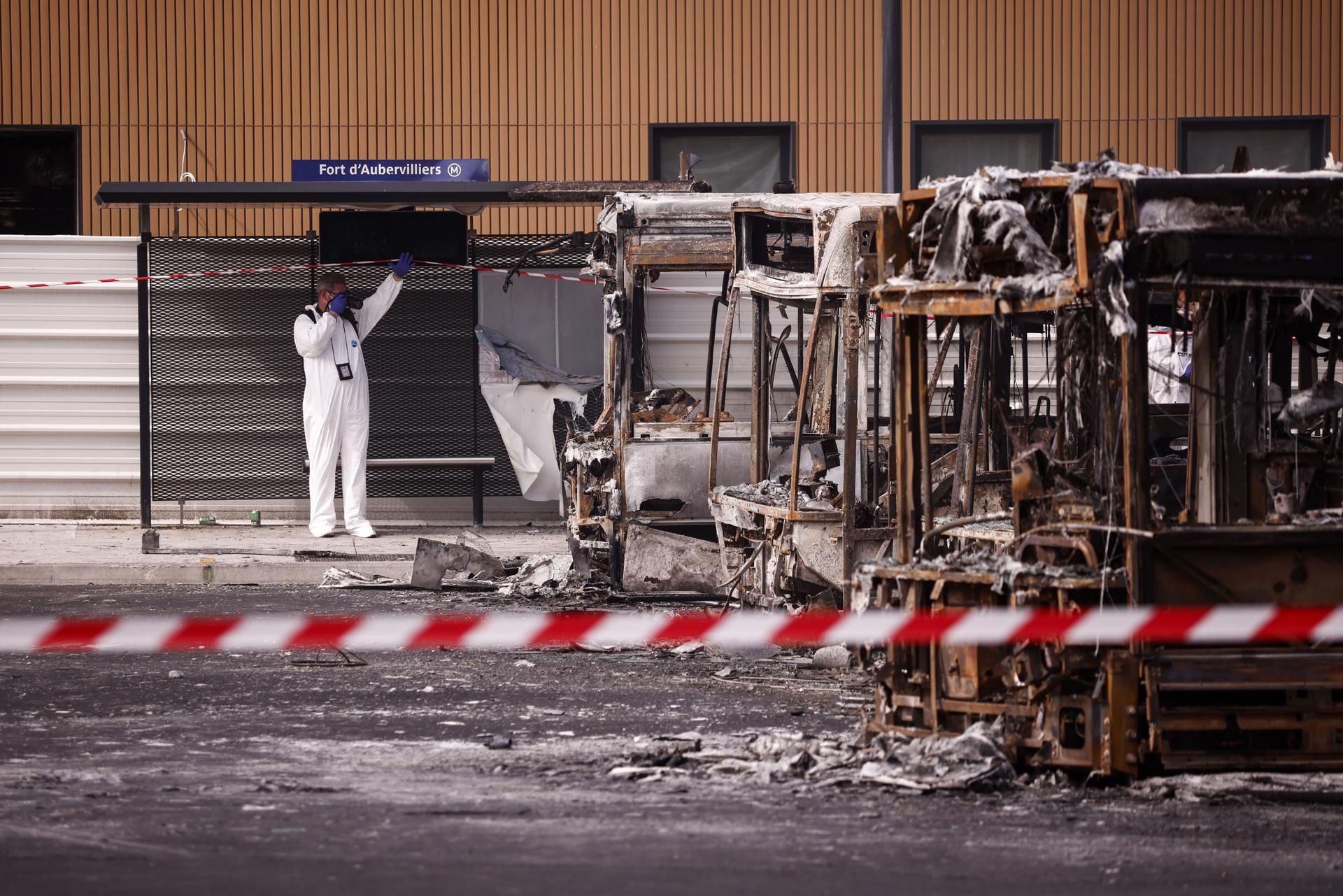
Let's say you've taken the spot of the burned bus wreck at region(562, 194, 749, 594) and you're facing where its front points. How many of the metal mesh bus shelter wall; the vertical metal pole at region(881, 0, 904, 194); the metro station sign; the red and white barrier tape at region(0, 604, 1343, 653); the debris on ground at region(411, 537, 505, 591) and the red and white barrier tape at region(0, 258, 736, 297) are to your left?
1

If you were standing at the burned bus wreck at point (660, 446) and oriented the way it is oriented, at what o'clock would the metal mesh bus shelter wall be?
The metal mesh bus shelter wall is roughly at 2 o'clock from the burned bus wreck.

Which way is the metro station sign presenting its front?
toward the camera

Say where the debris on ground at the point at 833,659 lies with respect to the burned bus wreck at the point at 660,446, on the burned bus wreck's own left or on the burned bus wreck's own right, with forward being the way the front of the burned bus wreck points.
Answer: on the burned bus wreck's own left

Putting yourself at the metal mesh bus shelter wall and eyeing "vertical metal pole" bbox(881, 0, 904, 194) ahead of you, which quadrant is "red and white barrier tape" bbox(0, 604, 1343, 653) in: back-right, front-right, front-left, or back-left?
front-right

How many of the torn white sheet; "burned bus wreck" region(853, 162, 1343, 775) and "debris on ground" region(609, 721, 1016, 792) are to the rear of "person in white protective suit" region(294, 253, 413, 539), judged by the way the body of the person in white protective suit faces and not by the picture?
0

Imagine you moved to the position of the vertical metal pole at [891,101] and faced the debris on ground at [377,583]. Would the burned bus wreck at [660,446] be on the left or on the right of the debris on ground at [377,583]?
left

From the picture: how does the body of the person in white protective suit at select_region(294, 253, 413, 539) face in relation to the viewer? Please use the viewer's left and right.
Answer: facing the viewer and to the right of the viewer
